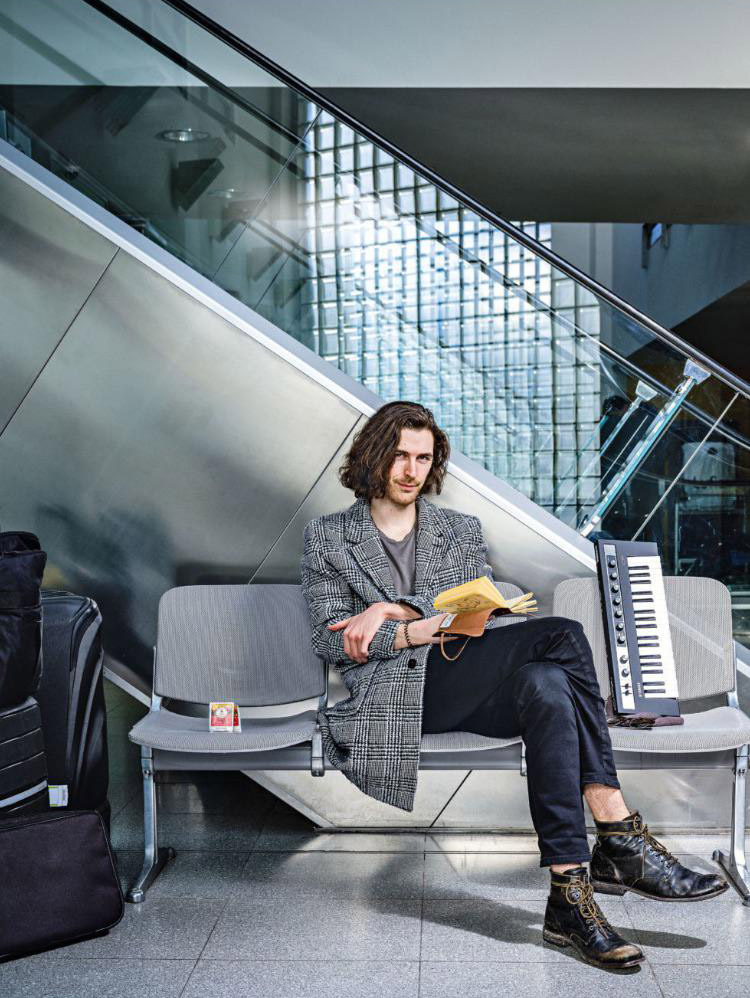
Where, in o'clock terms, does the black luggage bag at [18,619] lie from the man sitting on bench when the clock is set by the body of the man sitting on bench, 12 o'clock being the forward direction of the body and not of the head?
The black luggage bag is roughly at 4 o'clock from the man sitting on bench.

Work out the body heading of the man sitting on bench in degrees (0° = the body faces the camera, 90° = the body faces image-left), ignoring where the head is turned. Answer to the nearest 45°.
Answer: approximately 315°

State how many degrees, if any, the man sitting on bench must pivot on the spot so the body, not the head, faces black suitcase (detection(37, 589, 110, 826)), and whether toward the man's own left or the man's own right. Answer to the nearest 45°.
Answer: approximately 135° to the man's own right

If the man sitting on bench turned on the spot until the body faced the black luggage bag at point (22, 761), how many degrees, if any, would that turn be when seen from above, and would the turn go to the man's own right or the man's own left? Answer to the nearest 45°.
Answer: approximately 135° to the man's own right

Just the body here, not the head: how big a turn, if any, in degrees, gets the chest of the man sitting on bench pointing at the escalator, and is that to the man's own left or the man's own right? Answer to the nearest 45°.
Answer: approximately 180°
